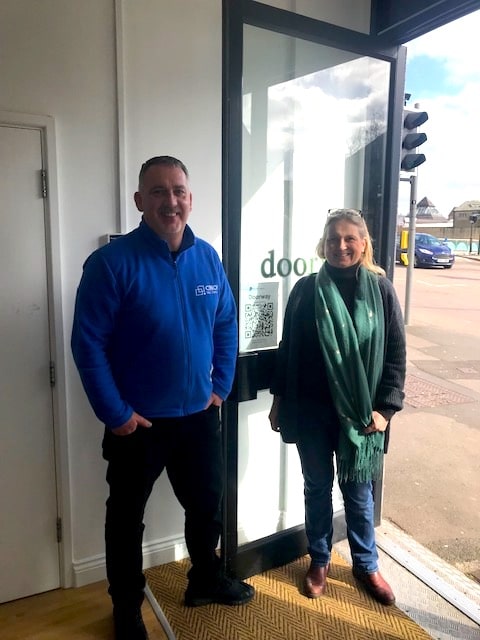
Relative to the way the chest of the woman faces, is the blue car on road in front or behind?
behind

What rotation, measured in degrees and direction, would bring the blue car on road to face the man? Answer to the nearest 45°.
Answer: approximately 45° to its right

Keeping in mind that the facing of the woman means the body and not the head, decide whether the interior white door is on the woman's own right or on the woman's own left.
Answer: on the woman's own right

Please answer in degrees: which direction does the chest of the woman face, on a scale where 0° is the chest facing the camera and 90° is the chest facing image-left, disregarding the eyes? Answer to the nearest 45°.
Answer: approximately 0°

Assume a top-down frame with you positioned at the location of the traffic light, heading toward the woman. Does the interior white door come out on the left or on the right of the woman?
right

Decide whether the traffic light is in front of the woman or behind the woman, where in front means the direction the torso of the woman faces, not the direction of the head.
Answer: behind
